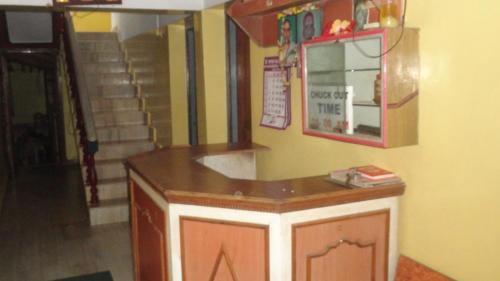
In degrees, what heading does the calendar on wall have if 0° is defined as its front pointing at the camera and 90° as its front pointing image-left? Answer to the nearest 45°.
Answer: approximately 45°

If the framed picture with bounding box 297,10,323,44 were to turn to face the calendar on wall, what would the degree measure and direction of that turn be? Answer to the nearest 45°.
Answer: approximately 90° to its right

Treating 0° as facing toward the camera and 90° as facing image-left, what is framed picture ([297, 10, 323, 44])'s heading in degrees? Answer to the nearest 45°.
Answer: approximately 45°

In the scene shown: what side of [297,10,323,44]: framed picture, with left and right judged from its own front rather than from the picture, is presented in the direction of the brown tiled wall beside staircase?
right
